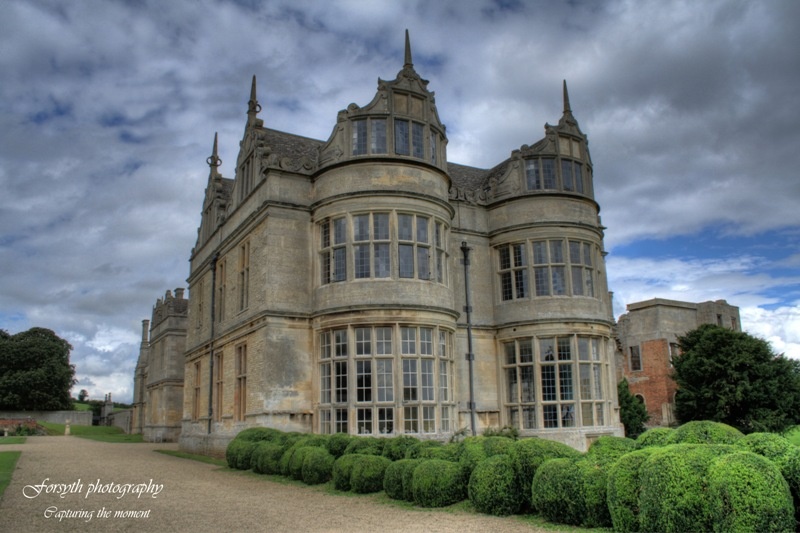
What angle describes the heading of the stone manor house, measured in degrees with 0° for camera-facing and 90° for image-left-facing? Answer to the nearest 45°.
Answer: approximately 315°

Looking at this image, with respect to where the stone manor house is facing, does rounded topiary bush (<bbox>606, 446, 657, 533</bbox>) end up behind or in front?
in front

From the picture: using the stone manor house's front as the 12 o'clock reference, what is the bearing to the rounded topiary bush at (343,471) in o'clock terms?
The rounded topiary bush is roughly at 2 o'clock from the stone manor house.

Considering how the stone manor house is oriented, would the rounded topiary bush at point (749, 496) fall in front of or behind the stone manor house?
in front

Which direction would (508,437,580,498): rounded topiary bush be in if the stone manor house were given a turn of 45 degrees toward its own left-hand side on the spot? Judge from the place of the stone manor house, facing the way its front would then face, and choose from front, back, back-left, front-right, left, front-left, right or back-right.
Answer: right

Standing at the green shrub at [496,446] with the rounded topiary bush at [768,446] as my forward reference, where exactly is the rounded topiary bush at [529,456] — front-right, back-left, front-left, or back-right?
front-right

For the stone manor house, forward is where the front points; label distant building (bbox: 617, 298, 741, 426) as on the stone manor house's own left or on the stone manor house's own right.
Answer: on the stone manor house's own left

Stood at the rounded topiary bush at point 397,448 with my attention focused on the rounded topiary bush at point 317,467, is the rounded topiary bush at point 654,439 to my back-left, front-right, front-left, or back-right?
back-left

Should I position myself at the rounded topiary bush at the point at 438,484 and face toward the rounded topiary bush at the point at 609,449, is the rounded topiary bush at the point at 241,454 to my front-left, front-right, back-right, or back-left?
back-left

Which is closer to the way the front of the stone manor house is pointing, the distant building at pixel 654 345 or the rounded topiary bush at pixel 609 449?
the rounded topiary bush

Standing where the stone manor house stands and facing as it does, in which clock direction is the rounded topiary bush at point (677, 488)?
The rounded topiary bush is roughly at 1 o'clock from the stone manor house.
